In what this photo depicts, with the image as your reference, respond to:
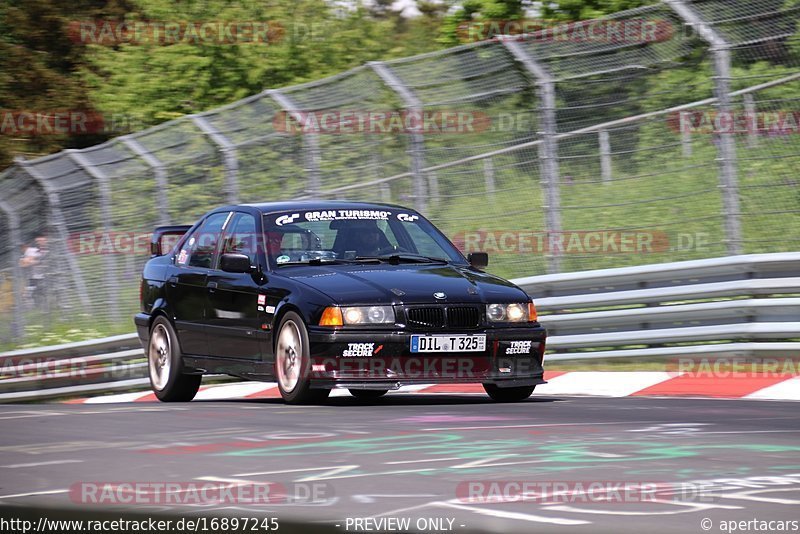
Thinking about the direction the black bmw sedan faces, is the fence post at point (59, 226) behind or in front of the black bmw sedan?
behind

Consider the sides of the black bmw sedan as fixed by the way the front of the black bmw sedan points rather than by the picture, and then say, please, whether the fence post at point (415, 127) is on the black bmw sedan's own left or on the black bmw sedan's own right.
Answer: on the black bmw sedan's own left

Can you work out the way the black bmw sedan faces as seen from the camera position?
facing the viewer and to the right of the viewer

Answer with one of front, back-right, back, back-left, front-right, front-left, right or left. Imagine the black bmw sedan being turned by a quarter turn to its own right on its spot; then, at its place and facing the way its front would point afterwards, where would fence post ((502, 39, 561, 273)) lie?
back

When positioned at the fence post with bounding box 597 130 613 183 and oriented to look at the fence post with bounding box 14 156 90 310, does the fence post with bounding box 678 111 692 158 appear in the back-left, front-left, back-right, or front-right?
back-right
